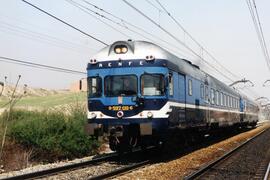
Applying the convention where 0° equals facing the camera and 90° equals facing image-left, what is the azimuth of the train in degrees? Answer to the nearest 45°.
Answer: approximately 45°

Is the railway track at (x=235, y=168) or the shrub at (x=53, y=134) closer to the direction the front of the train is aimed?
the shrub

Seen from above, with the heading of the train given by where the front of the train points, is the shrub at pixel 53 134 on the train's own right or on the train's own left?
on the train's own right
